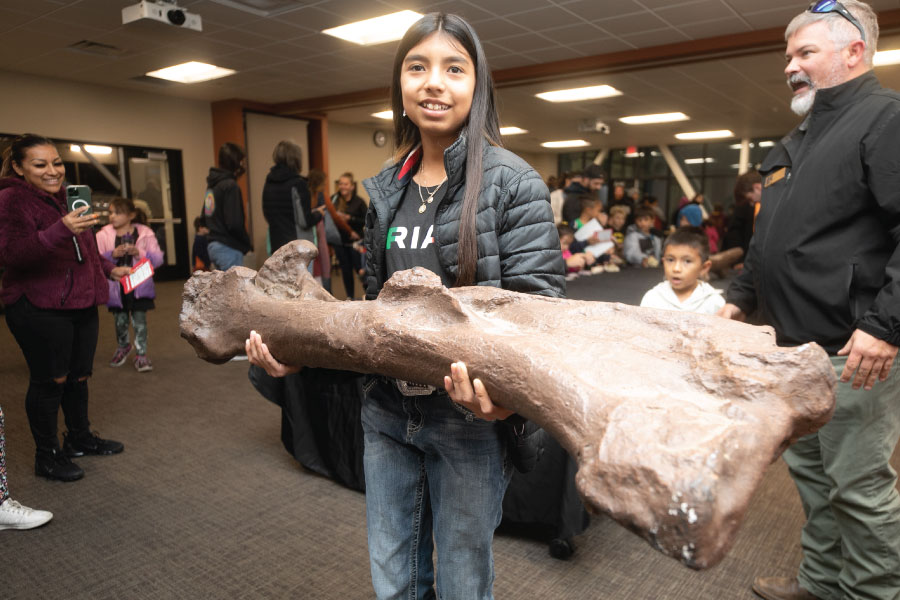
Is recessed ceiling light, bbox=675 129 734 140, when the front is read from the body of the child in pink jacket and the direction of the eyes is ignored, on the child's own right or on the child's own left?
on the child's own left

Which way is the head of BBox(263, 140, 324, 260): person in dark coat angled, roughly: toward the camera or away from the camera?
away from the camera

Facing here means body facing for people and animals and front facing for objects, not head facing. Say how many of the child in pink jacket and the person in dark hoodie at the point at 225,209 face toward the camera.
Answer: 1

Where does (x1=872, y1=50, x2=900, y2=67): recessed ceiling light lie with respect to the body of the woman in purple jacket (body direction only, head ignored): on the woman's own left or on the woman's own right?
on the woman's own left

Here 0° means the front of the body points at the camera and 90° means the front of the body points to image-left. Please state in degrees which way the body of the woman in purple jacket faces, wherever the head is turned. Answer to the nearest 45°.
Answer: approximately 315°

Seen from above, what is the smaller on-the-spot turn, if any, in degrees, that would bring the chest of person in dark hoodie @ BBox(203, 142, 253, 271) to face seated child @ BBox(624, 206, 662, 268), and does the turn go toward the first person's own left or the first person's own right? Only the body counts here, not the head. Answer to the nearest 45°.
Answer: approximately 45° to the first person's own right
